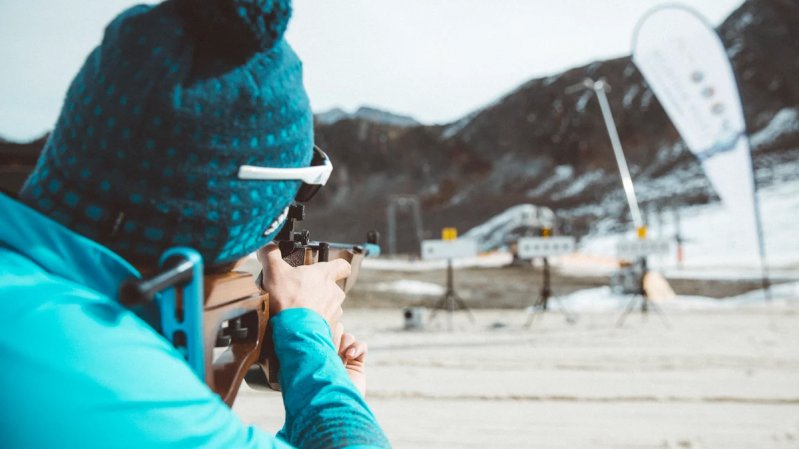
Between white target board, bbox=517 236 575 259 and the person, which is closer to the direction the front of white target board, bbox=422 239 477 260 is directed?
the person

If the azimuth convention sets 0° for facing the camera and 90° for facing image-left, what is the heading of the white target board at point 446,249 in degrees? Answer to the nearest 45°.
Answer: approximately 0°

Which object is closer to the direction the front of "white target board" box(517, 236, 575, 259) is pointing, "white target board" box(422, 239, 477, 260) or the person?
the person

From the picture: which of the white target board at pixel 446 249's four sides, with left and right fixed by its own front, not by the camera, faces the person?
front

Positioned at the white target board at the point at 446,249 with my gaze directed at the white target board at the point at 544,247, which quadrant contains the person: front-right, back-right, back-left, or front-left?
back-right

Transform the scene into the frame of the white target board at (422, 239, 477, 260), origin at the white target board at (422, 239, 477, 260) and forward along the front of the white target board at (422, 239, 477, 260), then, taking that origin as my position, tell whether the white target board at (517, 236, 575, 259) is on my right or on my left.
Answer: on my left

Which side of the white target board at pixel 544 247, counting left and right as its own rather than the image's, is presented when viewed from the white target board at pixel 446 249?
right

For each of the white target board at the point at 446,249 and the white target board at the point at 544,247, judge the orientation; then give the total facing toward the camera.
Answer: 2

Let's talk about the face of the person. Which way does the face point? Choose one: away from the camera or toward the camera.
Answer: away from the camera

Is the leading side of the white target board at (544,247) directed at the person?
yes
